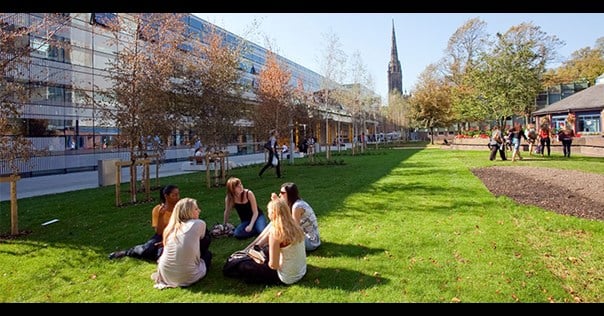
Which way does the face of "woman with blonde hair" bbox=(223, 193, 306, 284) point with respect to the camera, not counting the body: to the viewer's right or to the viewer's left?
to the viewer's left

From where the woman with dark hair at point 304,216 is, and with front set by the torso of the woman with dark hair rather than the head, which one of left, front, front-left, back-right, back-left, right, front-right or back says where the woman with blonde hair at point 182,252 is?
front-left

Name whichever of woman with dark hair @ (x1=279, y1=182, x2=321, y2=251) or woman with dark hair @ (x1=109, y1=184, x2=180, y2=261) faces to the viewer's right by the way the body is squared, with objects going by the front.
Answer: woman with dark hair @ (x1=109, y1=184, x2=180, y2=261)

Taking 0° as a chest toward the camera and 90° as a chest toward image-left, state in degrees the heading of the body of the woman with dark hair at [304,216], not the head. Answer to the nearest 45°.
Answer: approximately 90°

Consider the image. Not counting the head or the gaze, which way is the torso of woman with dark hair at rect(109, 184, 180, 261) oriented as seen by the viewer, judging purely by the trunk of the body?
to the viewer's right

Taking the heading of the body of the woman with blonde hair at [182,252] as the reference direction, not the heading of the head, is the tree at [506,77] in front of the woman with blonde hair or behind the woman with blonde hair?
in front

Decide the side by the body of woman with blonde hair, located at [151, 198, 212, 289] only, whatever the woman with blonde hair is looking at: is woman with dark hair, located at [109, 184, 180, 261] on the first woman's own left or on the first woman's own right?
on the first woman's own left

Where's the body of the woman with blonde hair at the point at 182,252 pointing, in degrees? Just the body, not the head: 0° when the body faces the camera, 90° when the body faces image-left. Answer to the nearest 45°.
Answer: approximately 225°
